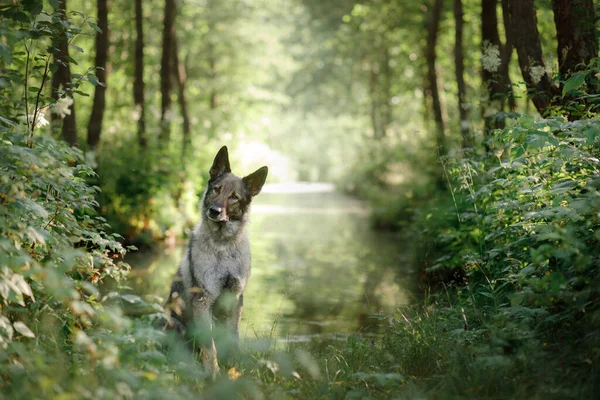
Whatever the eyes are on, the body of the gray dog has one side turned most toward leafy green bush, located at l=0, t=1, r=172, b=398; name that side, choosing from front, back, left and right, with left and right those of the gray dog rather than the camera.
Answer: right

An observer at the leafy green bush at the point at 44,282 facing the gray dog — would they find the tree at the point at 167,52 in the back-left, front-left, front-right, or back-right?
front-left

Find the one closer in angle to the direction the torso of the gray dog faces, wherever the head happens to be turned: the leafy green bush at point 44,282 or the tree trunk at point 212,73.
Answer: the leafy green bush

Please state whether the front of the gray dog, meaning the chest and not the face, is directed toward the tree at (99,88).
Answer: no

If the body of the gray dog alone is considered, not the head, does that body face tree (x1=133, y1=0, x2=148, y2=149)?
no

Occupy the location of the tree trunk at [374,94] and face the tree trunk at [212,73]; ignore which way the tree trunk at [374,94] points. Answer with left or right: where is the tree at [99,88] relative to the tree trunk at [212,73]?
left

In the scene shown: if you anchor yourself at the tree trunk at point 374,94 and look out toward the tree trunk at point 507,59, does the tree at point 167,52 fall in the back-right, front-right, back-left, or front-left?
front-right

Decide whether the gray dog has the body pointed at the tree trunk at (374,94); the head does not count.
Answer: no

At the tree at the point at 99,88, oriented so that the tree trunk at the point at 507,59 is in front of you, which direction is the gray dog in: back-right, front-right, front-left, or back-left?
front-right

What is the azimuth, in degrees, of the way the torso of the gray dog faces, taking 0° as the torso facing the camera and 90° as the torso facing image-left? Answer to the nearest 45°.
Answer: approximately 315°
